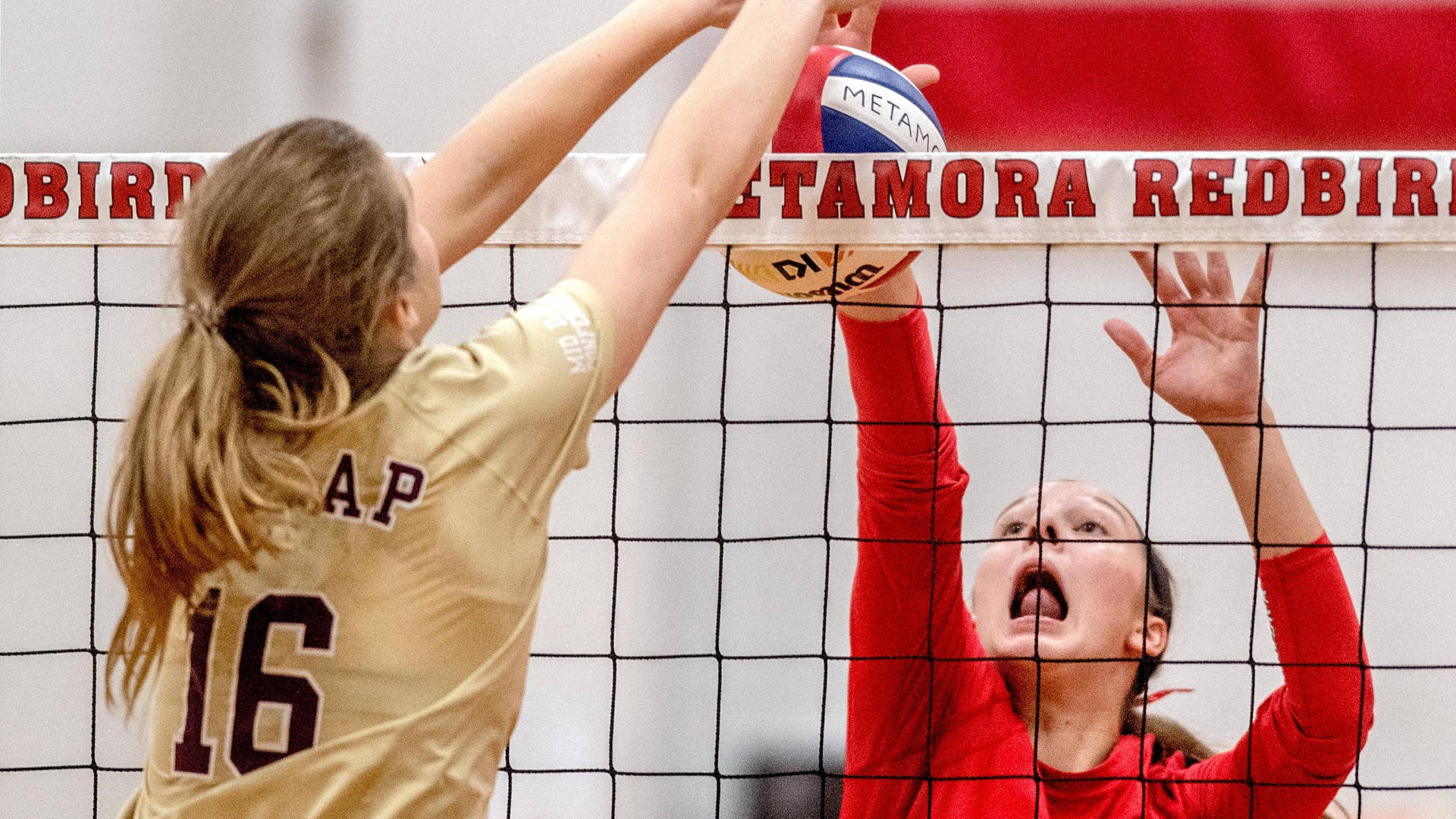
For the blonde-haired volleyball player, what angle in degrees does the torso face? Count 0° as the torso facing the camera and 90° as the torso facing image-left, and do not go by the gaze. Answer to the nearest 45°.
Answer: approximately 225°

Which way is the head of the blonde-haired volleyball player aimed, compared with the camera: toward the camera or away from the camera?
away from the camera

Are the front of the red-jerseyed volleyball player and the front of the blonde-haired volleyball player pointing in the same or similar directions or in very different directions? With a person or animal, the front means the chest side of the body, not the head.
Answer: very different directions

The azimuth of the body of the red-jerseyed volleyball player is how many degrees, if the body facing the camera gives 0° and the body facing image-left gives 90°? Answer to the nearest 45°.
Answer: approximately 0°
